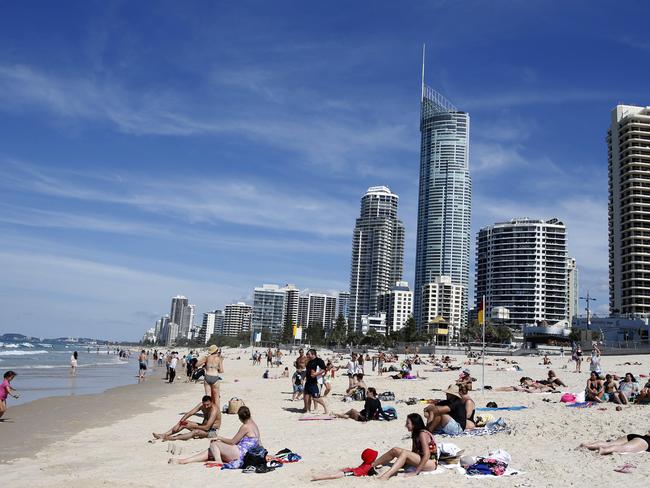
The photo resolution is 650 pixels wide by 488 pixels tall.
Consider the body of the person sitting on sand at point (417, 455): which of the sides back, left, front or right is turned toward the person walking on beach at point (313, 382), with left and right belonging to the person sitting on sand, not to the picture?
right

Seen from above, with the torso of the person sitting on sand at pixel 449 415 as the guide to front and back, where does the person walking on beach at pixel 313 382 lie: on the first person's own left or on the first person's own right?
on the first person's own right

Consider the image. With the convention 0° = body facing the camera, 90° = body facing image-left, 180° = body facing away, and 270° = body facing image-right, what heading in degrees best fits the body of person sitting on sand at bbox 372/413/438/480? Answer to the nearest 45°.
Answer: approximately 90°

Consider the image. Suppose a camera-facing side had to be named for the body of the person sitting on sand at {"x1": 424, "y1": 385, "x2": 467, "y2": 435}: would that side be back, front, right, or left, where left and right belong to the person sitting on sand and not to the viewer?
left

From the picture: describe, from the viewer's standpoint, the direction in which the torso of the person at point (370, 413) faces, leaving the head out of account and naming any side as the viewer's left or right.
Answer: facing to the left of the viewer

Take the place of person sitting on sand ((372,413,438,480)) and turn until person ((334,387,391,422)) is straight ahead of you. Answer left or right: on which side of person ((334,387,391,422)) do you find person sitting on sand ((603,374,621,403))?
right

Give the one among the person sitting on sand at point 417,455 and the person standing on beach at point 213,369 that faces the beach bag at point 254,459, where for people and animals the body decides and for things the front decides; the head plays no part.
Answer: the person sitting on sand
